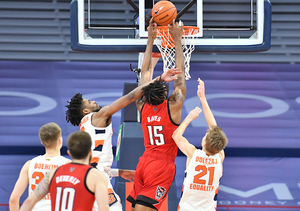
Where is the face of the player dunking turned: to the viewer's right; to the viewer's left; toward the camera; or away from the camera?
away from the camera

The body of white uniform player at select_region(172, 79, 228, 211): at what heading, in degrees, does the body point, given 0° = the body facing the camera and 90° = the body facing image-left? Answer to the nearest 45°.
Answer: approximately 180°
